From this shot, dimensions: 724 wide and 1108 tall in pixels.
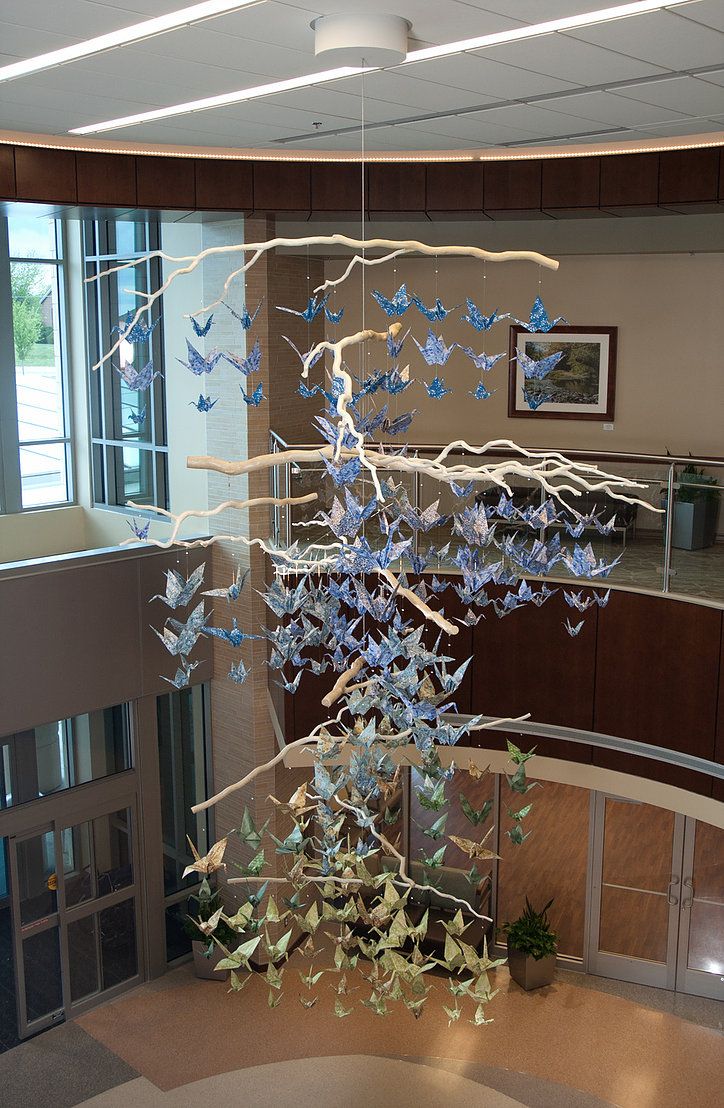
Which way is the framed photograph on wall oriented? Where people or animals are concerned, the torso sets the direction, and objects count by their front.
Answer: toward the camera

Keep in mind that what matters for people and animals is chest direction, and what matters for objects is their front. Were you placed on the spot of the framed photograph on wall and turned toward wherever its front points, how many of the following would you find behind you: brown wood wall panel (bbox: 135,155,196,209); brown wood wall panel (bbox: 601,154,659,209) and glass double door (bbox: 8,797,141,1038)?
0

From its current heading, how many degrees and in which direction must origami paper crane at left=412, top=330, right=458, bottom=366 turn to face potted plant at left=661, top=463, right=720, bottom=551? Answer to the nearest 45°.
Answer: approximately 45° to its left

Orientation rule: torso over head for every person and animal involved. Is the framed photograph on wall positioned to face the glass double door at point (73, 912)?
no

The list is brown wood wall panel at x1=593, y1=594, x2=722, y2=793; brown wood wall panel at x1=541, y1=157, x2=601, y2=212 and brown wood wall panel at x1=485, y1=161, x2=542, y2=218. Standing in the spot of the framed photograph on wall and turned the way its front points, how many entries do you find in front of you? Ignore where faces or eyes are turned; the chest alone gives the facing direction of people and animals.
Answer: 3

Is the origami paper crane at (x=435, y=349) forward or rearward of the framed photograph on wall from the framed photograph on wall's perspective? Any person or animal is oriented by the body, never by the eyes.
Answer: forward

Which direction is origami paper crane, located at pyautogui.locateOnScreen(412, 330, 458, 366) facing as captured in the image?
to the viewer's right

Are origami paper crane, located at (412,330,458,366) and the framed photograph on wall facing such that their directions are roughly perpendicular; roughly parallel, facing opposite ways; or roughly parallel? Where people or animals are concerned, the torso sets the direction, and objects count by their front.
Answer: roughly perpendicular

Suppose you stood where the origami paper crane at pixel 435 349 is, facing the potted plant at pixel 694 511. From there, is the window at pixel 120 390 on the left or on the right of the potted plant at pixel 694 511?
left

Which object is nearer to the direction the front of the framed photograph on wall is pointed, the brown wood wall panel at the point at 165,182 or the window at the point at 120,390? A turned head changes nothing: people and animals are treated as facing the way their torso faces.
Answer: the brown wood wall panel

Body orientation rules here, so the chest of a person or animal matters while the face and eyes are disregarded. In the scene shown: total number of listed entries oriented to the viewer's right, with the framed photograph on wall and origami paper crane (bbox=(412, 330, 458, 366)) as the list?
1

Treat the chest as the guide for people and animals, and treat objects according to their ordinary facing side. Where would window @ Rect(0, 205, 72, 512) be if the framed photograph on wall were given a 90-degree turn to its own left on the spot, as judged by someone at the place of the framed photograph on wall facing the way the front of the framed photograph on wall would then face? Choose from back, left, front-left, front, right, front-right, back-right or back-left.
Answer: back

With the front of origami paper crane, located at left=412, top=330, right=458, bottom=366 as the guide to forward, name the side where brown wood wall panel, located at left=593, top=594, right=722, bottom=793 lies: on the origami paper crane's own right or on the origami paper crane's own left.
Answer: on the origami paper crane's own left
